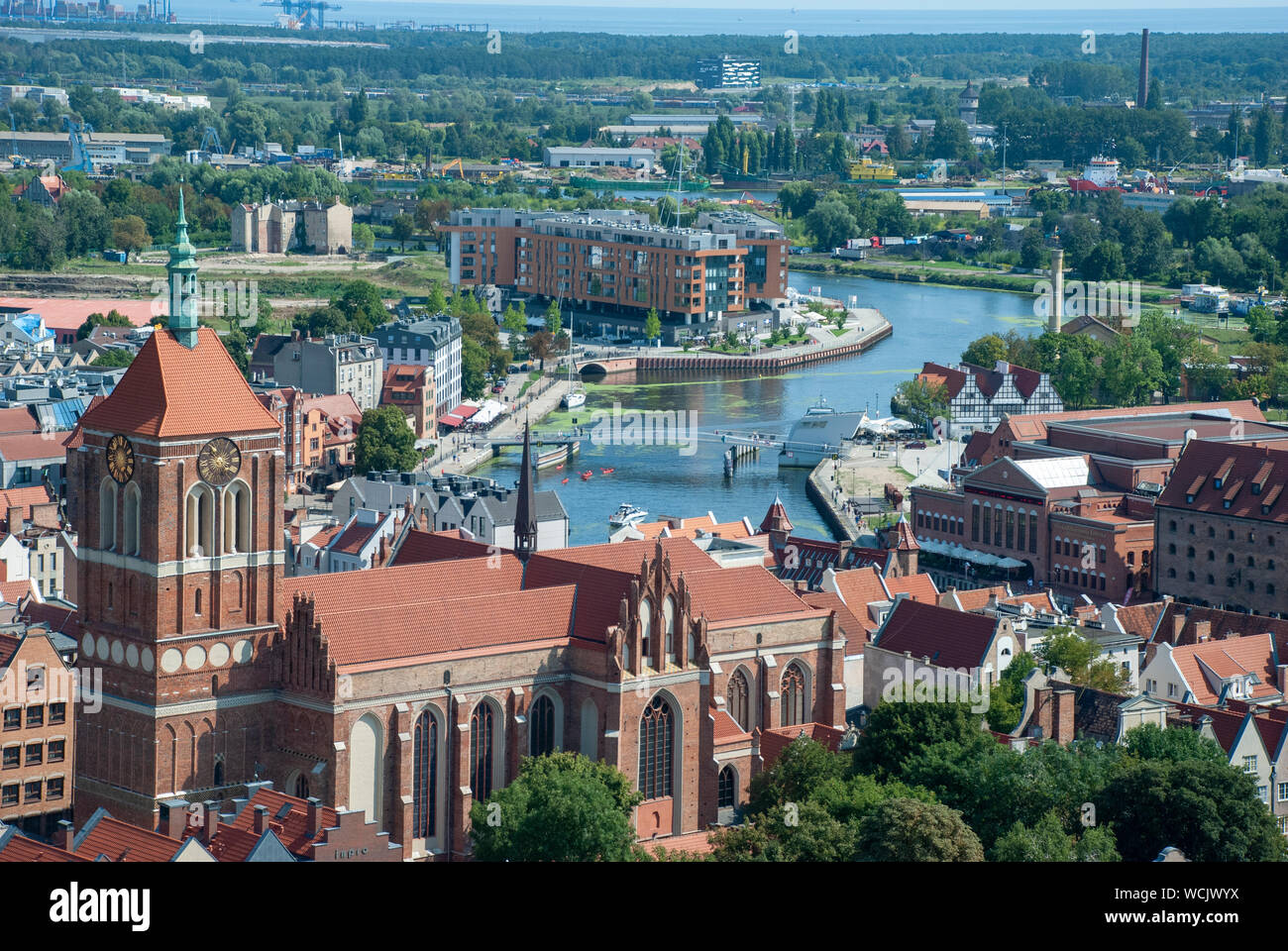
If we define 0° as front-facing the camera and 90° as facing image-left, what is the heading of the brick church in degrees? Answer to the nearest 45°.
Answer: approximately 45°

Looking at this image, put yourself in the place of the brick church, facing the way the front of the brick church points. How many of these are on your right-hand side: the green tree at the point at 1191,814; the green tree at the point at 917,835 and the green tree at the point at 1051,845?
0

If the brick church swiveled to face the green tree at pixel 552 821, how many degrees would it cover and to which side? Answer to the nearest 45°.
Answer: approximately 90° to its left

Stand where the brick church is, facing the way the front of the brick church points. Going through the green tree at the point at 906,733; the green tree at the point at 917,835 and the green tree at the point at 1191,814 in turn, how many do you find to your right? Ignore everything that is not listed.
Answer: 0

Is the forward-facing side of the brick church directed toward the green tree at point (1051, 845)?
no

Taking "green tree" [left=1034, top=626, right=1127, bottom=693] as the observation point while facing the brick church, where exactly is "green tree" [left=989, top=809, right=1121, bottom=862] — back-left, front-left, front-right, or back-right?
front-left

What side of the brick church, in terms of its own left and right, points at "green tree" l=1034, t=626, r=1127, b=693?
back

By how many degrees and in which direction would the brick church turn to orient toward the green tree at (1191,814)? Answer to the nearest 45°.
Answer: approximately 135° to its left

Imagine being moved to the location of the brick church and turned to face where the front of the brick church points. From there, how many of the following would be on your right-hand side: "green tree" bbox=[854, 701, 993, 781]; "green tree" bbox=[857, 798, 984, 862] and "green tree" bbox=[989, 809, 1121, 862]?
0

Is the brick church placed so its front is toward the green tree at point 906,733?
no

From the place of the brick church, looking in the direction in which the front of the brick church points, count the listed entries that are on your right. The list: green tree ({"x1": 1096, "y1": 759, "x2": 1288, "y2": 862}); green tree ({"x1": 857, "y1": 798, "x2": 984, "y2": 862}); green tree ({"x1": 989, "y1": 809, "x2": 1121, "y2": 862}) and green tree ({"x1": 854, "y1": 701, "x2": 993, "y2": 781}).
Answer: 0

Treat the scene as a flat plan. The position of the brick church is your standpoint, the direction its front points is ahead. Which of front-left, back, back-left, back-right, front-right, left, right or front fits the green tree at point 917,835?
left

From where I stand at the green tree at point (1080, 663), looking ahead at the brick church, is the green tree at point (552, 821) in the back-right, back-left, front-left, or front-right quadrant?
front-left
